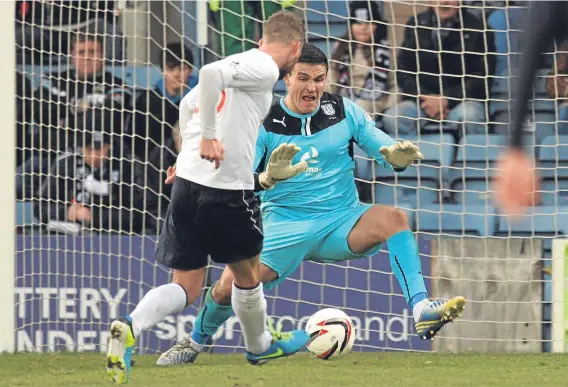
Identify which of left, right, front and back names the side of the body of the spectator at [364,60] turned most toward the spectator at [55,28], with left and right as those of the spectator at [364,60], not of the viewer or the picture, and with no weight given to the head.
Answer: right

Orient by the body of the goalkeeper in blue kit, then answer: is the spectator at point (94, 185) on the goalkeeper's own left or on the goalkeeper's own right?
on the goalkeeper's own right

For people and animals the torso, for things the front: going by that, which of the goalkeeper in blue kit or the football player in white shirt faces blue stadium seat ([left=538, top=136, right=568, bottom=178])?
the football player in white shirt

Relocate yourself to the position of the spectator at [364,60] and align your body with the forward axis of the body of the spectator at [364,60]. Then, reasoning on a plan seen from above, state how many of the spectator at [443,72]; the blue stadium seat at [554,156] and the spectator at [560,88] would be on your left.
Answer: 3

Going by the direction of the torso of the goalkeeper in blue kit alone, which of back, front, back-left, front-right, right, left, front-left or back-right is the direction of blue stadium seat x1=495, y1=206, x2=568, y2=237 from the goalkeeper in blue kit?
back-left

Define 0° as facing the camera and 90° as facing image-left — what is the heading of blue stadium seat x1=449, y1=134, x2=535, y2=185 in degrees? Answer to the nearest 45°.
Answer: approximately 0°

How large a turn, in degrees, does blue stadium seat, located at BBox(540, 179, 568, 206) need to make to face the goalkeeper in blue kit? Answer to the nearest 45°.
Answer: approximately 45° to its right

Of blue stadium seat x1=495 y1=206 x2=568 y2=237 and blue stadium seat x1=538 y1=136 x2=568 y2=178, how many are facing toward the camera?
2

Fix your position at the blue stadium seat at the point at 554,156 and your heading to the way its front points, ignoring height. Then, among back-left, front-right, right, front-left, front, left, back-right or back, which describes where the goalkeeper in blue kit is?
front-right

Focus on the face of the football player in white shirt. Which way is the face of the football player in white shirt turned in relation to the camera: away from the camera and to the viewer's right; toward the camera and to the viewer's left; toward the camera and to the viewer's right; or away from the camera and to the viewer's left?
away from the camera and to the viewer's right
